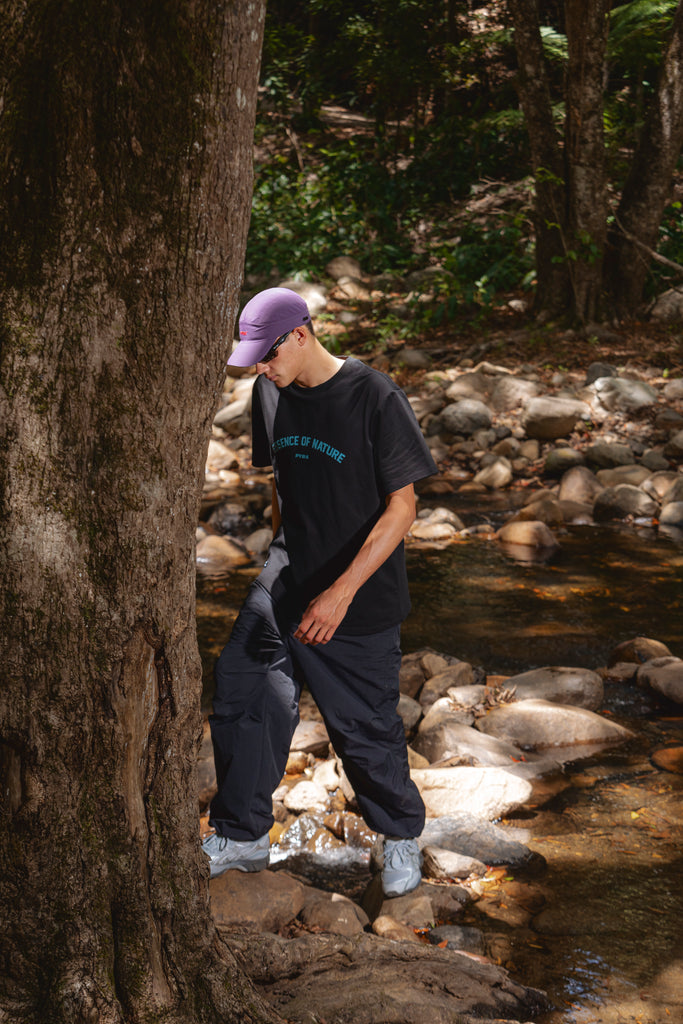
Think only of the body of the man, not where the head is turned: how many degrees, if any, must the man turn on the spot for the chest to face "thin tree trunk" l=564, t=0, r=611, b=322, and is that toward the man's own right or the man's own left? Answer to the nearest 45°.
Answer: approximately 135° to the man's own right

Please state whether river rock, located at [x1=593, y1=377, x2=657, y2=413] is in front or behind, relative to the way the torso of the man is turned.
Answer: behind

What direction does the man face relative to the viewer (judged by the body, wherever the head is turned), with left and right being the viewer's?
facing the viewer and to the left of the viewer

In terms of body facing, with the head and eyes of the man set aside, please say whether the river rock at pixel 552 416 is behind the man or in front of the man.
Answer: behind

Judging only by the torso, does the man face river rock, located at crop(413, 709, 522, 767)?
no

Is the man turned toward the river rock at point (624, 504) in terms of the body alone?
no

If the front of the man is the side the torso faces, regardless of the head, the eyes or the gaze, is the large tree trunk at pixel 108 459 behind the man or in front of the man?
in front

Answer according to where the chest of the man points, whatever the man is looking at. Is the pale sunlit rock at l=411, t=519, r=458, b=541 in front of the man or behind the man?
behind

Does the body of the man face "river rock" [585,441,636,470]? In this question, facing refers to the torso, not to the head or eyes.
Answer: no

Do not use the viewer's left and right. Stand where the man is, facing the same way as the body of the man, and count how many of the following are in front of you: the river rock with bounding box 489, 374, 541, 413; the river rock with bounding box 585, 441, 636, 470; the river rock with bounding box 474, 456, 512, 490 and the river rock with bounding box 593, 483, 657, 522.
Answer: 0

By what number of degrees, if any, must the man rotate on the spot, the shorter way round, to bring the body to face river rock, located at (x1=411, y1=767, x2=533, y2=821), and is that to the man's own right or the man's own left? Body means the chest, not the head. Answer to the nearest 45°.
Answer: approximately 180°

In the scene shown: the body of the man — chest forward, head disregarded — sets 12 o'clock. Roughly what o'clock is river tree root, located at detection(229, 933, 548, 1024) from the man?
The river tree root is roughly at 10 o'clock from the man.

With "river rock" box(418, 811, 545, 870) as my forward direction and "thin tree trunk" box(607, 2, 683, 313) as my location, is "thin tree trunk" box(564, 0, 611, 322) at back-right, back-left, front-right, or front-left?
front-right

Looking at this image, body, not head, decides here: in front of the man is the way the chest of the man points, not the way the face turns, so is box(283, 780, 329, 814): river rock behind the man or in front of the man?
behind

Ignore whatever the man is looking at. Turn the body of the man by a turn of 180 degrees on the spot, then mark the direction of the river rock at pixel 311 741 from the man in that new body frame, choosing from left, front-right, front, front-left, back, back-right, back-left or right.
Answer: front-left

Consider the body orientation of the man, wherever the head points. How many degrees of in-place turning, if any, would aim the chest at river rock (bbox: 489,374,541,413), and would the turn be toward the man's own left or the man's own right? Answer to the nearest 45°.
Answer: approximately 135° to the man's own right
